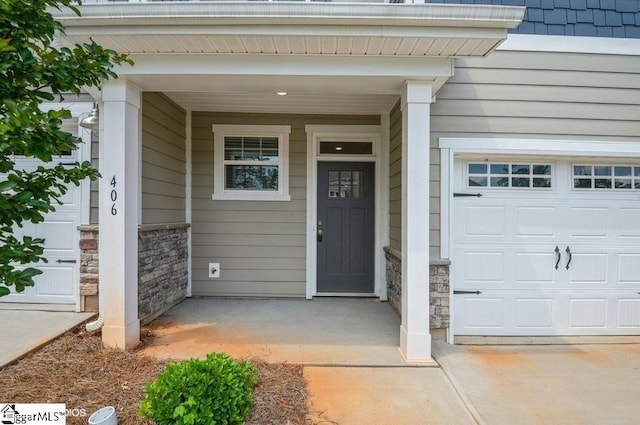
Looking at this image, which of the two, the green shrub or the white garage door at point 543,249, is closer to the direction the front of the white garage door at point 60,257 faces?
the green shrub

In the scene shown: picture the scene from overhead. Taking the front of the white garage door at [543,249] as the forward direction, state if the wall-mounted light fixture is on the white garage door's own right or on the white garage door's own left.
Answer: on the white garage door's own right

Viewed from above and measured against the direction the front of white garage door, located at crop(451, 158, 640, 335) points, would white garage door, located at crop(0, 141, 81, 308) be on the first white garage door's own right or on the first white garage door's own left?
on the first white garage door's own right

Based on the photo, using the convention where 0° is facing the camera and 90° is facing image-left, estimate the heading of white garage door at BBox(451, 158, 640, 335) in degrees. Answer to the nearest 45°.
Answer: approximately 0°

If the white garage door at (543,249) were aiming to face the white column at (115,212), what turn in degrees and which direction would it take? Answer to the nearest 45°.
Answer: approximately 45° to its right

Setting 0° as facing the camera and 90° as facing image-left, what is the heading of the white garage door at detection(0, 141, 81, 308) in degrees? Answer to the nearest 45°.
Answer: approximately 0°

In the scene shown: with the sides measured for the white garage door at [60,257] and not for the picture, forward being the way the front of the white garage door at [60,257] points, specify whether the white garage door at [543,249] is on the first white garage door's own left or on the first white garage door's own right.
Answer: on the first white garage door's own left

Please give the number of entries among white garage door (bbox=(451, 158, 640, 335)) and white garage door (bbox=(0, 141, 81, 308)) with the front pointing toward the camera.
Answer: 2
